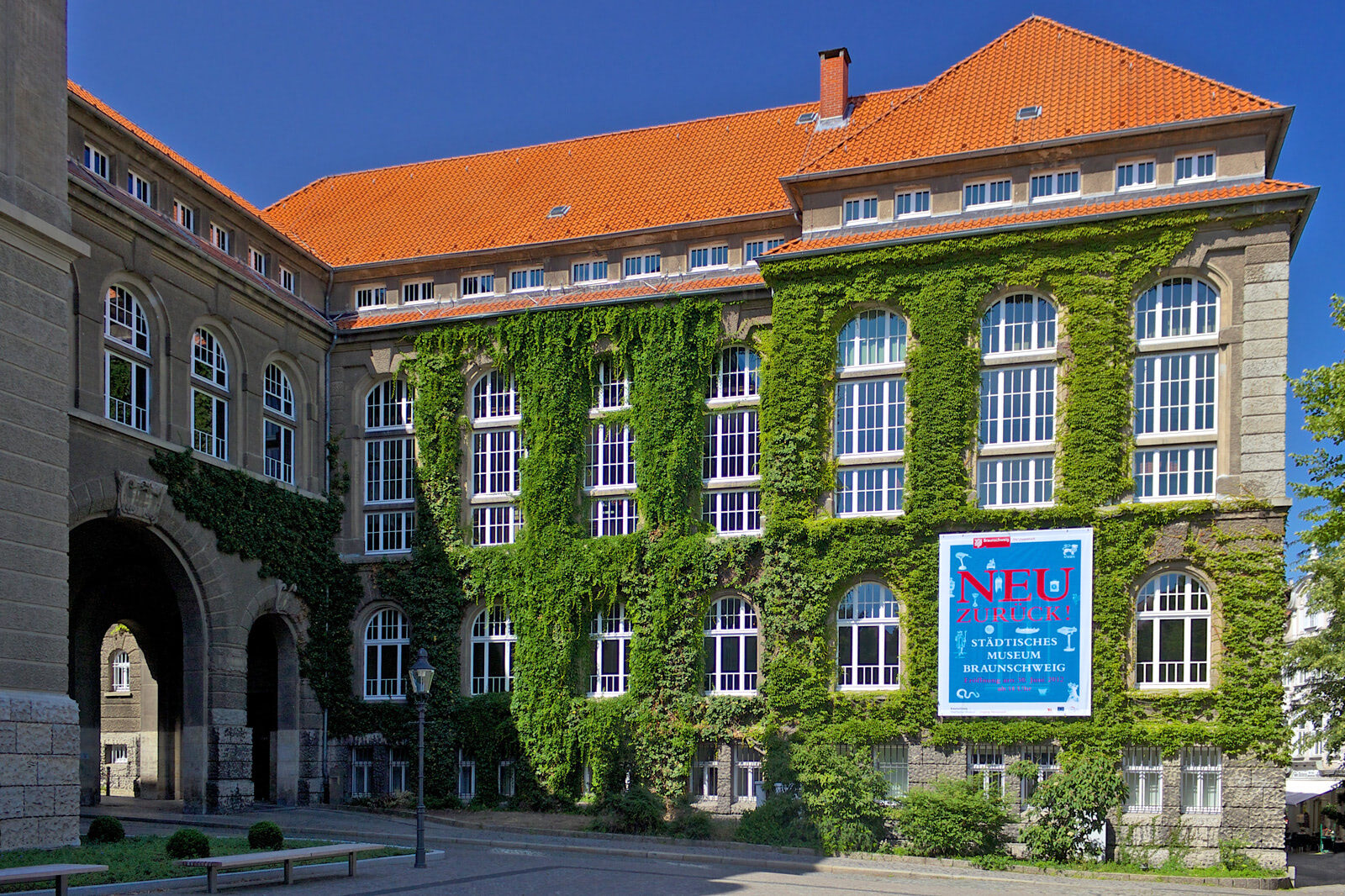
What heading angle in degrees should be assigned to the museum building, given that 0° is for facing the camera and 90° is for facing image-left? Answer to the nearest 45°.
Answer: approximately 0°

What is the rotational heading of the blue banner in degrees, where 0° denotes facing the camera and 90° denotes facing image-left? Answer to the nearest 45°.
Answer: approximately 0°

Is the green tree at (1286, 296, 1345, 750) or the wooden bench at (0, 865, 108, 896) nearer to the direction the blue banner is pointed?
the wooden bench

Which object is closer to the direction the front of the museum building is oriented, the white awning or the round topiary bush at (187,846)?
the round topiary bush
